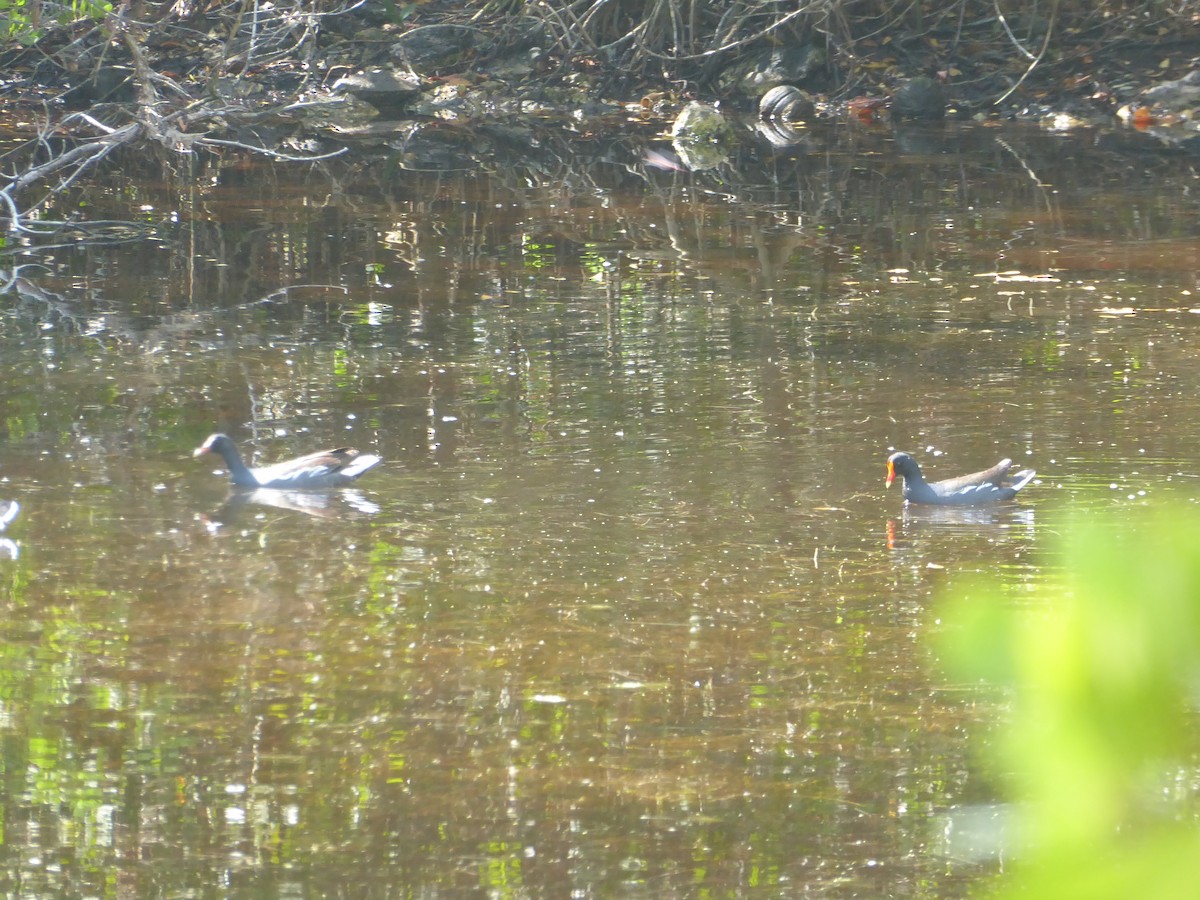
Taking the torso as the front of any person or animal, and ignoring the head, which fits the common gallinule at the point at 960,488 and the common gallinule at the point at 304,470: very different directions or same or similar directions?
same or similar directions

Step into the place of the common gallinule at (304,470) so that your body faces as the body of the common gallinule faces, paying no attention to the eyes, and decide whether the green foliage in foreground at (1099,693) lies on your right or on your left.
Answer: on your left

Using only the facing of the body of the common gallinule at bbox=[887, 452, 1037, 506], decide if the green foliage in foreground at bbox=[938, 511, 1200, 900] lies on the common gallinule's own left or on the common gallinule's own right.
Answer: on the common gallinule's own left

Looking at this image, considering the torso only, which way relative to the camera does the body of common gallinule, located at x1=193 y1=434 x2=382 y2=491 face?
to the viewer's left

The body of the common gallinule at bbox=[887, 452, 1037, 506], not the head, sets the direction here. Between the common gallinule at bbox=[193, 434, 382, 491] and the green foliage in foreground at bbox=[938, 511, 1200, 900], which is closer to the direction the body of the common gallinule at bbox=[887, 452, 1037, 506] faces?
the common gallinule

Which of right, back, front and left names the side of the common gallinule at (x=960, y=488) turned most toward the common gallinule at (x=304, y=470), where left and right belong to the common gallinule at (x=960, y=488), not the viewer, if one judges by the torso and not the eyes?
front

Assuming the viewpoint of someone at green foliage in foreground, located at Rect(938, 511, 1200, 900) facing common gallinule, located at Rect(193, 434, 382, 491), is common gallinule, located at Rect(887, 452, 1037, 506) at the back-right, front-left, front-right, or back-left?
front-right

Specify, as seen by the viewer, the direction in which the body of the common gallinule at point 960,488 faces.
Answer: to the viewer's left

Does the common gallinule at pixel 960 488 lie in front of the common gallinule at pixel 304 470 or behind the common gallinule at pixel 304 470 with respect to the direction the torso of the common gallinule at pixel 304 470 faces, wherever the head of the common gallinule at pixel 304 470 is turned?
behind

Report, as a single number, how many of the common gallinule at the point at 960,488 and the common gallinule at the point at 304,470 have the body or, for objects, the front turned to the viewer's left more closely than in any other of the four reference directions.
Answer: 2
